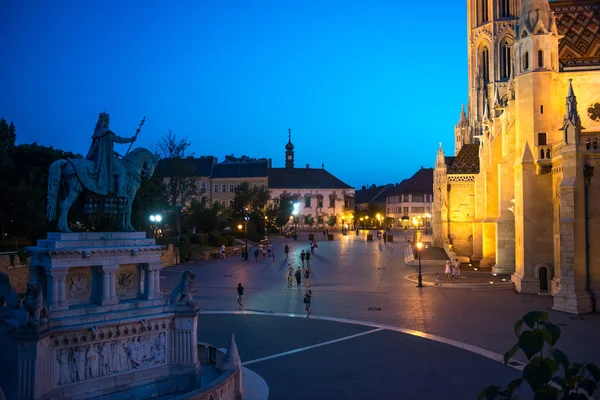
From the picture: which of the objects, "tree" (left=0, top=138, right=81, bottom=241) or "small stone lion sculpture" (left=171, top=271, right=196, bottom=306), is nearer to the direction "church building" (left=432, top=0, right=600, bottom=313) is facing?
the tree

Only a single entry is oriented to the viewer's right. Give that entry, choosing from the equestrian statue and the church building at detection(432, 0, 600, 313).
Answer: the equestrian statue

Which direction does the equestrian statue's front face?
to the viewer's right

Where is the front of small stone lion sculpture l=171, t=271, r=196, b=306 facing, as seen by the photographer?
facing to the right of the viewer

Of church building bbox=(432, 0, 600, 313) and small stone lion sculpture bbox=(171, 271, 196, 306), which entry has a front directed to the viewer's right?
the small stone lion sculpture

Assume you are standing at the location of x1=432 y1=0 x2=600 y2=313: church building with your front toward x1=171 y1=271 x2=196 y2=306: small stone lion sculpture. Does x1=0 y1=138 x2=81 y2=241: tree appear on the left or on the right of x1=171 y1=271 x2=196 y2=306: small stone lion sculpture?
right

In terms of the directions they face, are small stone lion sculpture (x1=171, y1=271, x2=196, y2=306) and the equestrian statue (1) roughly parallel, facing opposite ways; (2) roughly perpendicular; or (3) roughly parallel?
roughly parallel

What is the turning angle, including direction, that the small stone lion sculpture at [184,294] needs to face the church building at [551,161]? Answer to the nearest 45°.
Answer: approximately 45° to its left

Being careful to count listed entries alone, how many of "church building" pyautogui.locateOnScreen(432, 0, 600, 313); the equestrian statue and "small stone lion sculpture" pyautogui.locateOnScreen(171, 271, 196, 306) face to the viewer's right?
2

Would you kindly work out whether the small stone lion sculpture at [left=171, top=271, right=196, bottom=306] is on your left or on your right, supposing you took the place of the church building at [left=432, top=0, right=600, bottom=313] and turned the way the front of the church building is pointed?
on your left
